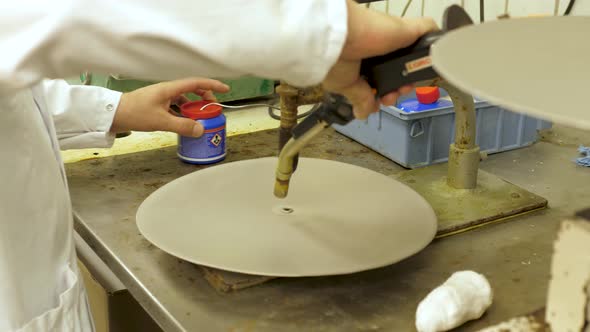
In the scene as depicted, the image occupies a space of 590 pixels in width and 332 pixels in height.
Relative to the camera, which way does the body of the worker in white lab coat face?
to the viewer's right
